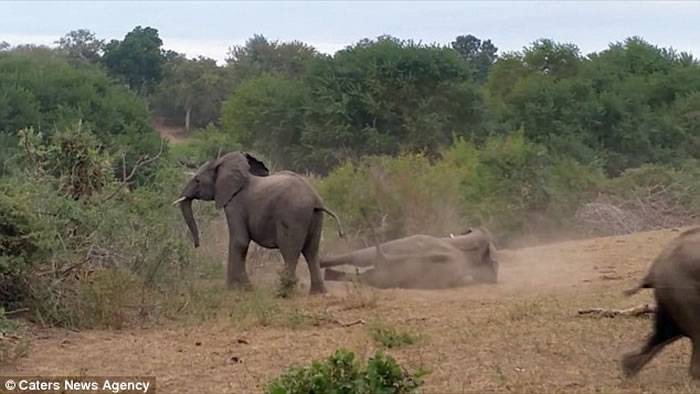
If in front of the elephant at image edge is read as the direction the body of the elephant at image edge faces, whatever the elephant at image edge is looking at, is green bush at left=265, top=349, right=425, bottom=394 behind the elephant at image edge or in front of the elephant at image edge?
behind

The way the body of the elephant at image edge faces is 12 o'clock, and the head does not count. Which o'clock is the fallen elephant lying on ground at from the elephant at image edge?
The fallen elephant lying on ground is roughly at 8 o'clock from the elephant at image edge.

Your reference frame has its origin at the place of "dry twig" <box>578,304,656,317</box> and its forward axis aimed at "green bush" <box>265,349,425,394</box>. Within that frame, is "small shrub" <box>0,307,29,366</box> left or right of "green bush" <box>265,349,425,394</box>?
right

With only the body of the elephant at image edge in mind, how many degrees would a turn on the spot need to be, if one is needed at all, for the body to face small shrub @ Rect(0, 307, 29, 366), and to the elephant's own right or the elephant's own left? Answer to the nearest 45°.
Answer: approximately 180°

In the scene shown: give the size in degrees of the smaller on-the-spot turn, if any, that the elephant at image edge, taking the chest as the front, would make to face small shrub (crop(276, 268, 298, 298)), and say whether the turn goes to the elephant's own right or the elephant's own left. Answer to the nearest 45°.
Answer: approximately 135° to the elephant's own left

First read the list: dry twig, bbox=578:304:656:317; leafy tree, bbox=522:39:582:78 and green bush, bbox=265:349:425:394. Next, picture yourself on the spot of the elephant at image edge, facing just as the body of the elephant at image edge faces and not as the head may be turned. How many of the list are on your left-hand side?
2

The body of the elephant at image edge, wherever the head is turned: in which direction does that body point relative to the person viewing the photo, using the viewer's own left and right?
facing to the right of the viewer

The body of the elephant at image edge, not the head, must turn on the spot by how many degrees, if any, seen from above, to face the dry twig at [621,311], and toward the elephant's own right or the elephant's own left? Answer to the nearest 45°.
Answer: approximately 90° to the elephant's own left
